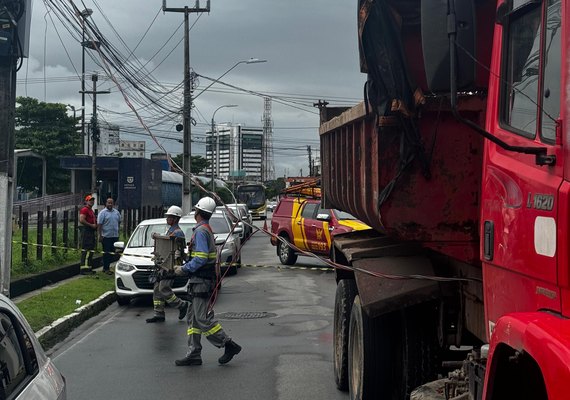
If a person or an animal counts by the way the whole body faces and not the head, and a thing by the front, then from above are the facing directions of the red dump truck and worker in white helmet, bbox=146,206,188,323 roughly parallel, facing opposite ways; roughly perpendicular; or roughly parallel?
roughly perpendicular

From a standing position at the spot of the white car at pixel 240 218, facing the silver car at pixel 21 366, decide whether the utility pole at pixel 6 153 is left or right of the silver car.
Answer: right

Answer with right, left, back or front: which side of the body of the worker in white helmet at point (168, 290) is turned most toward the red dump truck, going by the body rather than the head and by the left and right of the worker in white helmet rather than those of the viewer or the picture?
left

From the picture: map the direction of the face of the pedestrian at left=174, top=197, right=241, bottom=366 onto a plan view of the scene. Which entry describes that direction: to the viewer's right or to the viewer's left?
to the viewer's left

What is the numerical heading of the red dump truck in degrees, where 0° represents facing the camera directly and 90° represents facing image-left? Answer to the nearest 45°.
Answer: approximately 315°

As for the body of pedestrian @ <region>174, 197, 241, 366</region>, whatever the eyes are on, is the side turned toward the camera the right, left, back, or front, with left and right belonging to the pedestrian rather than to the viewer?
left
